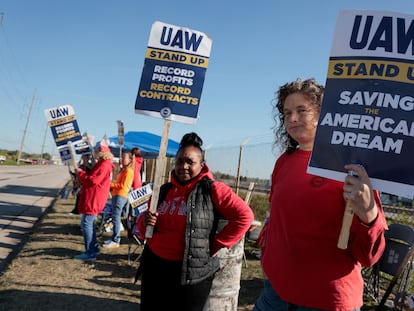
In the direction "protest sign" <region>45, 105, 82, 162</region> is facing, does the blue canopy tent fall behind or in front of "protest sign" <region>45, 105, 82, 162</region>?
behind

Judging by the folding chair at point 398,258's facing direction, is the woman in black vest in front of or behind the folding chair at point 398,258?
in front

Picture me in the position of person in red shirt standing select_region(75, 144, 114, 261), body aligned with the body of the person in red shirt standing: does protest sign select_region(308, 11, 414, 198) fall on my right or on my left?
on my left

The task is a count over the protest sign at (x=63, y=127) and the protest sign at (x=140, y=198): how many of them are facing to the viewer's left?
0

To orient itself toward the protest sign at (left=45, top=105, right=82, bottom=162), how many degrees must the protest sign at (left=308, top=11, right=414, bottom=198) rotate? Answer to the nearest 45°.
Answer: approximately 135° to its right

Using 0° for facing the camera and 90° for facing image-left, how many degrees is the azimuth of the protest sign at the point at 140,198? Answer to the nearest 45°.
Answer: approximately 0°

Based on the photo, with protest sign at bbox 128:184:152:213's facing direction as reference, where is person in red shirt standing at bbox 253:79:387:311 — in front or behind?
in front
